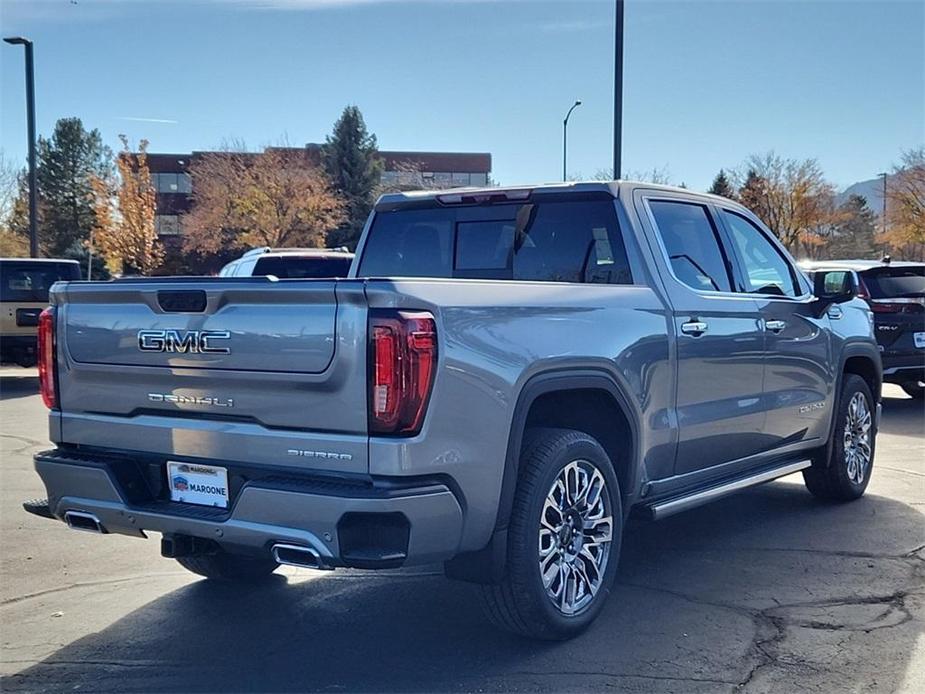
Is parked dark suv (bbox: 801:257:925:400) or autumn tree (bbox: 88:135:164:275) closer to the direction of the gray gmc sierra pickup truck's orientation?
the parked dark suv

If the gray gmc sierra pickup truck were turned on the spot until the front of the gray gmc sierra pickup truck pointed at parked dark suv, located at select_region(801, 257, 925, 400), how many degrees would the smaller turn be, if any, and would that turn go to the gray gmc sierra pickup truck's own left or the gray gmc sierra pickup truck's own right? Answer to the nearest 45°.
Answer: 0° — it already faces it

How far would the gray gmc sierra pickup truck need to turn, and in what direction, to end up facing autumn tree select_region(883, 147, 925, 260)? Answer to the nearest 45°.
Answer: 0° — it already faces it

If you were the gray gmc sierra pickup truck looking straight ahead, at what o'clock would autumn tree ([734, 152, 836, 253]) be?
The autumn tree is roughly at 11 o'clock from the gray gmc sierra pickup truck.

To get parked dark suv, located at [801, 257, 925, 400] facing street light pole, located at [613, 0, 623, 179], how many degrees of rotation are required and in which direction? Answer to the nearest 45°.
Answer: approximately 45° to its left

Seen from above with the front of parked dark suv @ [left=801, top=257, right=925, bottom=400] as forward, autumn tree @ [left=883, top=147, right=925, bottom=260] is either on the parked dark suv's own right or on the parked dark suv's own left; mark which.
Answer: on the parked dark suv's own right

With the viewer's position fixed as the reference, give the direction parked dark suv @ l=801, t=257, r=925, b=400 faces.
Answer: facing away from the viewer and to the left of the viewer

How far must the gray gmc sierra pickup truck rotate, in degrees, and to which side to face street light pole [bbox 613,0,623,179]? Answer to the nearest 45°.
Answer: approximately 45° to its left

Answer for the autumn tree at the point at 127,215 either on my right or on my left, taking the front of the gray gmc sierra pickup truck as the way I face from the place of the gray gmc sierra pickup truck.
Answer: on my left

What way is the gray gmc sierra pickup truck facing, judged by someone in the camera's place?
facing away from the viewer and to the right of the viewer

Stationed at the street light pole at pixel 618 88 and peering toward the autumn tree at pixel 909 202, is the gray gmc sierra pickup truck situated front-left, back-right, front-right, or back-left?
back-right
